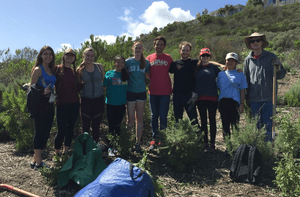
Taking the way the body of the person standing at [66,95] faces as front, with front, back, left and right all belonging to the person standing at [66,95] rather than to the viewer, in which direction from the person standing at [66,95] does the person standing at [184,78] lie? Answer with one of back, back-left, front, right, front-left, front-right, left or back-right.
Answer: left

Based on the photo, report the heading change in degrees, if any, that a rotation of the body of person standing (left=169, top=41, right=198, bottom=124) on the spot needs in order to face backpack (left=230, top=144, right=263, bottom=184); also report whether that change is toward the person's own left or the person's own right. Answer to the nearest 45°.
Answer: approximately 45° to the person's own left

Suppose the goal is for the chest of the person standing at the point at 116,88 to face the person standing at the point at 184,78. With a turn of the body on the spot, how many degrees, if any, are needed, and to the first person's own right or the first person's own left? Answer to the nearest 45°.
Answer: approximately 90° to the first person's own left

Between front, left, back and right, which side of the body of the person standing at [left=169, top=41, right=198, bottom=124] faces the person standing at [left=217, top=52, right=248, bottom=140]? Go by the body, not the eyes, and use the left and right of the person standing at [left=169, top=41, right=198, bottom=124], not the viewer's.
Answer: left

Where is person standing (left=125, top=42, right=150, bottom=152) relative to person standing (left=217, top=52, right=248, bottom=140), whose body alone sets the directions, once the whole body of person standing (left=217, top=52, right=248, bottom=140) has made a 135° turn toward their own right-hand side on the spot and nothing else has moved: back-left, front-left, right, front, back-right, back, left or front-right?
front-left
